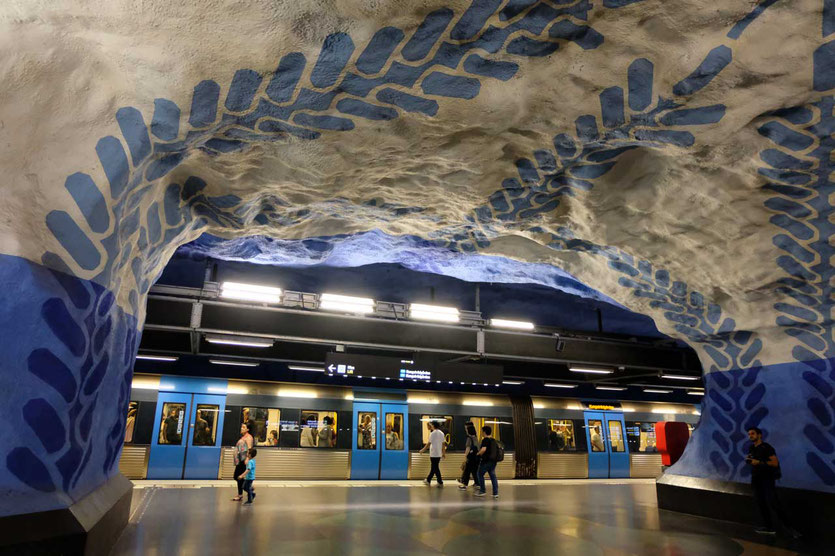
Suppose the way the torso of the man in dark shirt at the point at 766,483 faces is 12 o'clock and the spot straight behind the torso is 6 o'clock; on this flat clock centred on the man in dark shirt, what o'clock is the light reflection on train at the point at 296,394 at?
The light reflection on train is roughly at 2 o'clock from the man in dark shirt.

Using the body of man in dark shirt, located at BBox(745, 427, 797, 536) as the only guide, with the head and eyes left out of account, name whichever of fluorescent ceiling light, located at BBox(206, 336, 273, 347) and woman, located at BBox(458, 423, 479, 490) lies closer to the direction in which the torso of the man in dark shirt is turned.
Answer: the fluorescent ceiling light

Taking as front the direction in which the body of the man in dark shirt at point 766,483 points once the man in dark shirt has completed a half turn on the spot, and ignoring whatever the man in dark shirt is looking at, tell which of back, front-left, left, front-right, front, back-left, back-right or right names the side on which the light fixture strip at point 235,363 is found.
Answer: back-left

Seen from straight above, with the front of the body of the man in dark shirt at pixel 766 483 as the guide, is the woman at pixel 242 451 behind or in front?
in front

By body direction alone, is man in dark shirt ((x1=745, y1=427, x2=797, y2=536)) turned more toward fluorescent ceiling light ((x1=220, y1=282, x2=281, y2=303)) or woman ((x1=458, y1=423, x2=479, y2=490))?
the fluorescent ceiling light

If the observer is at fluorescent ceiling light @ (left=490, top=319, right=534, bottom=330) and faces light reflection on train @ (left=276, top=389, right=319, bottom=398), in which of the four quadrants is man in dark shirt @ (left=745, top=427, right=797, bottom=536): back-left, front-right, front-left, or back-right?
back-left

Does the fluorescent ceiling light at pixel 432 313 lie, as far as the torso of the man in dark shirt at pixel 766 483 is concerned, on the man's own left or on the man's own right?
on the man's own right

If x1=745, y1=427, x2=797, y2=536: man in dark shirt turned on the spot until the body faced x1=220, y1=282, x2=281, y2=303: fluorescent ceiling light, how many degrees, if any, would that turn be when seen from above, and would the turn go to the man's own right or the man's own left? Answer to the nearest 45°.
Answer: approximately 45° to the man's own right

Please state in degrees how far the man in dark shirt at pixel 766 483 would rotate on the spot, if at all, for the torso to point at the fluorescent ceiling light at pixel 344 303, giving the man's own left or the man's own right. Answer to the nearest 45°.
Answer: approximately 45° to the man's own right

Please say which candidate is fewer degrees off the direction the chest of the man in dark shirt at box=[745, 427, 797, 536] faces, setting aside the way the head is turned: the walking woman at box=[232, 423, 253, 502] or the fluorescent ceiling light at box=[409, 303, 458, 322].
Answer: the walking woman

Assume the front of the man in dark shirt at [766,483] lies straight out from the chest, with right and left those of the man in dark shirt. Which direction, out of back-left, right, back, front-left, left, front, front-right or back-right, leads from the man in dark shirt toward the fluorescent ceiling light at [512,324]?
right

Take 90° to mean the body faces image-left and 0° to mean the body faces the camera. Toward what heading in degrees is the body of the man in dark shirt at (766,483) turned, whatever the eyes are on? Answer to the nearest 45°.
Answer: approximately 45°

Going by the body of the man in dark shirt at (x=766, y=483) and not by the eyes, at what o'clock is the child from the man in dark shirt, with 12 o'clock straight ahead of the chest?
The child is roughly at 1 o'clock from the man in dark shirt.
